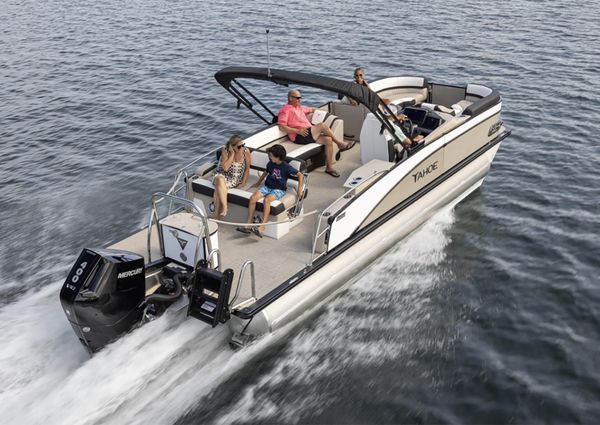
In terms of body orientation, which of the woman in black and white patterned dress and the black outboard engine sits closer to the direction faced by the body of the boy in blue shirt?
the black outboard engine

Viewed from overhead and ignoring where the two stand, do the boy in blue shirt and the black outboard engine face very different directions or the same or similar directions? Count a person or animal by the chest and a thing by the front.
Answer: very different directions

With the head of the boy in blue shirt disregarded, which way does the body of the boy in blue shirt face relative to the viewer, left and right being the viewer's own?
facing the viewer and to the left of the viewer

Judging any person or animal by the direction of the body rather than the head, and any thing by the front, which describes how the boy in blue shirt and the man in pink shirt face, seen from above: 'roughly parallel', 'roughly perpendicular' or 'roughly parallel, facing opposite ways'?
roughly perpendicular

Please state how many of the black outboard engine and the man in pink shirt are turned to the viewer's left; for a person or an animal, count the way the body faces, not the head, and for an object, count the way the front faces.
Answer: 0

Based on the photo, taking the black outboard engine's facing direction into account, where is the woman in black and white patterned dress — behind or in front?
in front

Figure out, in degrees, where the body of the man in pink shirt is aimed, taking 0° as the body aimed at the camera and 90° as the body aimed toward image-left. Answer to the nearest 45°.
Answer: approximately 315°

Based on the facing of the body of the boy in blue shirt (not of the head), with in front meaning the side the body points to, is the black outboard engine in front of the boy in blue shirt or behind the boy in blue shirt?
in front

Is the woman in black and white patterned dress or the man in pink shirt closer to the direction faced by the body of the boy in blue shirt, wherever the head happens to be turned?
the woman in black and white patterned dress

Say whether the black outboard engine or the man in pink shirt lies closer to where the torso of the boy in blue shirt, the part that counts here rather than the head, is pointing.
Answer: the black outboard engine

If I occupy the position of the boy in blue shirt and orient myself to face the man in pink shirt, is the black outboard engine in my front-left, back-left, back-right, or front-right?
back-left

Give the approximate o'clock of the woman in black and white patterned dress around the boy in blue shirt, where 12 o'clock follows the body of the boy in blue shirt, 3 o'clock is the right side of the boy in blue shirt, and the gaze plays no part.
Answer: The woman in black and white patterned dress is roughly at 2 o'clock from the boy in blue shirt.

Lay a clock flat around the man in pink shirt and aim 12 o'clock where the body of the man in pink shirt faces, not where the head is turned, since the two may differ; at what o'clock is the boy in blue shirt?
The boy in blue shirt is roughly at 2 o'clock from the man in pink shirt.

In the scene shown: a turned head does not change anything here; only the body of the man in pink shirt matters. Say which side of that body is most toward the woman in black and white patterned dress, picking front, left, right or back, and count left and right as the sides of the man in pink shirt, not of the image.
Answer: right

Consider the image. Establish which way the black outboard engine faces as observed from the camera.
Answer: facing away from the viewer and to the right of the viewer
